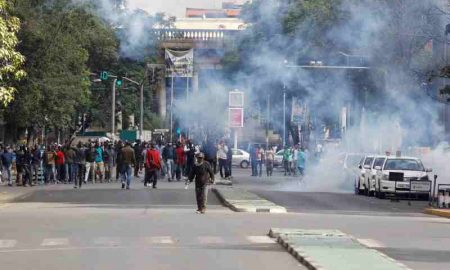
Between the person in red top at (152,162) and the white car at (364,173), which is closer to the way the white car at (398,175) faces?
the person in red top

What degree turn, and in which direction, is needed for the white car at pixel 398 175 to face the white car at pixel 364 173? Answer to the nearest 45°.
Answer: approximately 135° to its right
